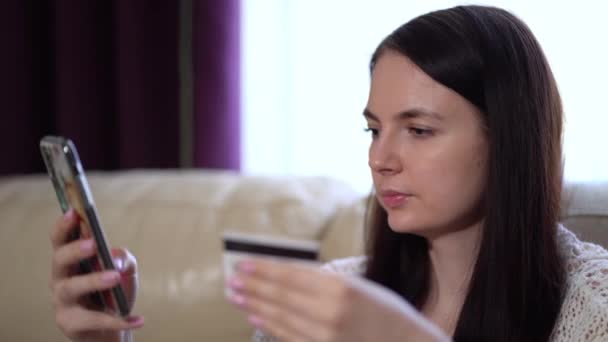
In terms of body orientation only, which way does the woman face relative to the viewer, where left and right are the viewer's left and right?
facing the viewer and to the left of the viewer

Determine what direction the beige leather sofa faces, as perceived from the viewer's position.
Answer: facing the viewer

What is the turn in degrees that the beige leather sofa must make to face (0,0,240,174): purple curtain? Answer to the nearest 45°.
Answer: approximately 135° to its right

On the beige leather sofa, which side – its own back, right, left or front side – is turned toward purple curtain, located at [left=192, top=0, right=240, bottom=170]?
back

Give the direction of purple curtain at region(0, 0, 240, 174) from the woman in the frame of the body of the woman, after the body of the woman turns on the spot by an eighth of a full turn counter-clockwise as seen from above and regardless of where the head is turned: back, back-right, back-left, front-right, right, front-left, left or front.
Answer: back-right

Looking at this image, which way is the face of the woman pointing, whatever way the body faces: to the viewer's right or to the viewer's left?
to the viewer's left

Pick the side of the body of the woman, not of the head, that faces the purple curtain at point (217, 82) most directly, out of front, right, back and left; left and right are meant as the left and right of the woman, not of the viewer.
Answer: right
